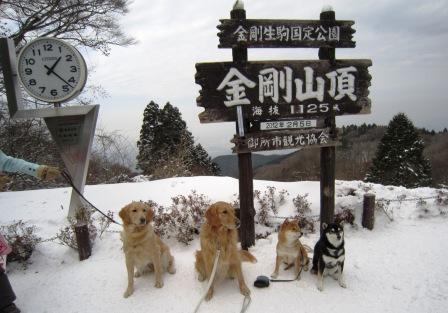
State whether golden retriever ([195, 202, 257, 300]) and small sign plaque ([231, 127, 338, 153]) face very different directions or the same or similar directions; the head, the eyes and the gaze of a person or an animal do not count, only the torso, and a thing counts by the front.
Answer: same or similar directions

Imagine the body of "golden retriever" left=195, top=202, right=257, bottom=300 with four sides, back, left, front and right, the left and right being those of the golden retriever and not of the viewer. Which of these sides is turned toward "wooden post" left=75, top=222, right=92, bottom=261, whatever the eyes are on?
right

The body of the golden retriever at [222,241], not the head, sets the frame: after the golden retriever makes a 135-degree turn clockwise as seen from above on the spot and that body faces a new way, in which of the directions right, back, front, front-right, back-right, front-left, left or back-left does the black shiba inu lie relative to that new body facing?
back-right

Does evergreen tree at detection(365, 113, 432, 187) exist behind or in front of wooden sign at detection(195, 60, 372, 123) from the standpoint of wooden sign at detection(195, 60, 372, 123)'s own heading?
behind

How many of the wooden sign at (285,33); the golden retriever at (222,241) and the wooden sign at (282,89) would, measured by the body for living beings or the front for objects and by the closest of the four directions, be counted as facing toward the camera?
3

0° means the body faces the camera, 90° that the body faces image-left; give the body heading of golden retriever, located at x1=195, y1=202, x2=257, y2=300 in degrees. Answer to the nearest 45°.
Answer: approximately 0°

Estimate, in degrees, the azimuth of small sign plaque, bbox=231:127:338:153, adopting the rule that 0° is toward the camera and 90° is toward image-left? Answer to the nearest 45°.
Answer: approximately 0°

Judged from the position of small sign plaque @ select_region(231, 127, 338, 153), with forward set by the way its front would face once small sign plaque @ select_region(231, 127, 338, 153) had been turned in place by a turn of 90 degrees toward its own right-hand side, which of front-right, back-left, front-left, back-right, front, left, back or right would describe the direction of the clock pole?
front

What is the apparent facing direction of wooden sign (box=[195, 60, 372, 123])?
toward the camera
